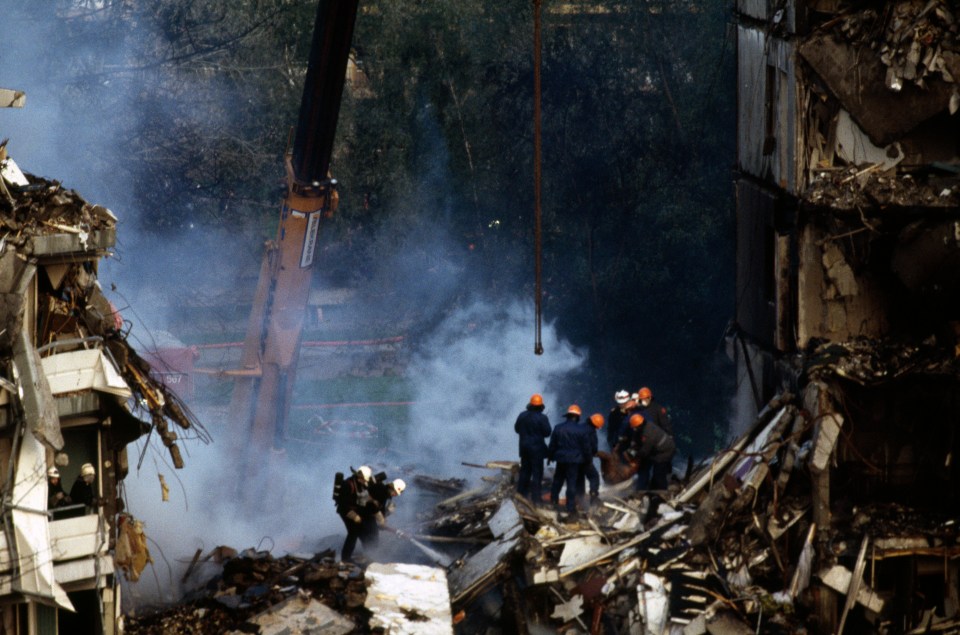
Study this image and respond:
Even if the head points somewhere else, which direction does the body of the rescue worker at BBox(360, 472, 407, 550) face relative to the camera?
to the viewer's right

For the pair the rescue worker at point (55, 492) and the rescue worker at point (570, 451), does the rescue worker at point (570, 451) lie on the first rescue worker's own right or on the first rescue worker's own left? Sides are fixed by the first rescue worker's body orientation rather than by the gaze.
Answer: on the first rescue worker's own left

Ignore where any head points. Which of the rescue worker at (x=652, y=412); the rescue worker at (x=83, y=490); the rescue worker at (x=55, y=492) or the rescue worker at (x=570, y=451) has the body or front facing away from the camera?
the rescue worker at (x=570, y=451)

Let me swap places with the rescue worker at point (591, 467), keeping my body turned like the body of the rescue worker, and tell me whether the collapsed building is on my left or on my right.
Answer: on my left

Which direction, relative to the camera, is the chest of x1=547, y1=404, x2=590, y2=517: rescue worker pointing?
away from the camera

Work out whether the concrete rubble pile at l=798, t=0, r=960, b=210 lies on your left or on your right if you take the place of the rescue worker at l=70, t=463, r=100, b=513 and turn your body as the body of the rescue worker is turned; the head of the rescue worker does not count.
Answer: on your left

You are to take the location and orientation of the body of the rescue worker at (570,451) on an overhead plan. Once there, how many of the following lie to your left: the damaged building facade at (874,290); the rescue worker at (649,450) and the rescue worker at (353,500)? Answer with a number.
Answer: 1

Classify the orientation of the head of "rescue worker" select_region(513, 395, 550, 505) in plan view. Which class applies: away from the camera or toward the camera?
away from the camera

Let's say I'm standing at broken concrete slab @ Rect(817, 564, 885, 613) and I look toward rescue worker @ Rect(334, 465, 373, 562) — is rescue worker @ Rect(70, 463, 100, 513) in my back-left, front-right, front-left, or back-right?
front-left
